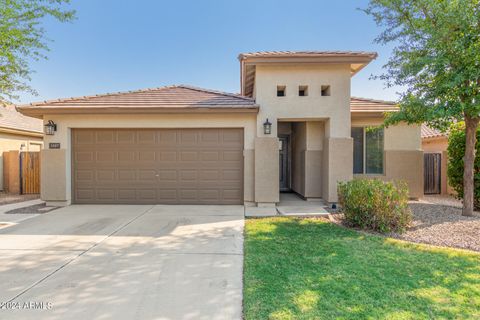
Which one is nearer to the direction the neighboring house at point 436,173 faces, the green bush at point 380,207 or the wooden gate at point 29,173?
the green bush

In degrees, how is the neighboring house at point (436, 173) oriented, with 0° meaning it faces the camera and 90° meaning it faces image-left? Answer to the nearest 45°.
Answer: approximately 0°

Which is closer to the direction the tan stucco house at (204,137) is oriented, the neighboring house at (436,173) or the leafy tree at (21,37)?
the leafy tree

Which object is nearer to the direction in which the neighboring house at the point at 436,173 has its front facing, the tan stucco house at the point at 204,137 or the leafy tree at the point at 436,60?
the leafy tree

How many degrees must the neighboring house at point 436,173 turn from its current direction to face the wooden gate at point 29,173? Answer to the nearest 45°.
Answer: approximately 45° to its right

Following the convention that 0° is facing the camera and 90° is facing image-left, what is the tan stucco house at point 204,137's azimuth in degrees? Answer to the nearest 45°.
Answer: approximately 0°

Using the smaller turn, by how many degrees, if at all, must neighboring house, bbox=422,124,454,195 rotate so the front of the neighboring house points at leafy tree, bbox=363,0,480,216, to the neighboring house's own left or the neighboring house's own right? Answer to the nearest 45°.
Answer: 0° — it already faces it

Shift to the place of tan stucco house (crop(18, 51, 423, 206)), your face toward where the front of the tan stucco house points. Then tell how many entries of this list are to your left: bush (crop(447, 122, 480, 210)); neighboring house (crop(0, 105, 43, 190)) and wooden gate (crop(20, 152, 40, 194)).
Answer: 1

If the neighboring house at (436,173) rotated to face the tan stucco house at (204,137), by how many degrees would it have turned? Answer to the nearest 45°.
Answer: approximately 45° to its right

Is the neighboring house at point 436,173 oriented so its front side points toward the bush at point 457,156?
yes

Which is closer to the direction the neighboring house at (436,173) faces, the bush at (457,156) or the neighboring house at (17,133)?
the bush

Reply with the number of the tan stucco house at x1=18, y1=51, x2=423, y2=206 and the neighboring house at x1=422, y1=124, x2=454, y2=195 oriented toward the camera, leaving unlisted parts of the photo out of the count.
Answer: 2

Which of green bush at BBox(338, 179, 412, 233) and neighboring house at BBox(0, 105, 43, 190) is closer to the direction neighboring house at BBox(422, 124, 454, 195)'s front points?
the green bush

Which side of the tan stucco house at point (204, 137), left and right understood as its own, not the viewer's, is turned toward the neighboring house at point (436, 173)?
left
